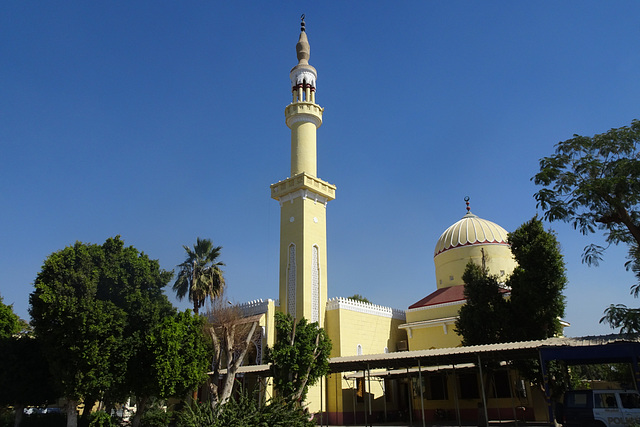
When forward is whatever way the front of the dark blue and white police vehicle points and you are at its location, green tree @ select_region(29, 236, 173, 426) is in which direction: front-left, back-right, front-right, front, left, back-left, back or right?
back

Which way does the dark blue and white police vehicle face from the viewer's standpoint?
to the viewer's right

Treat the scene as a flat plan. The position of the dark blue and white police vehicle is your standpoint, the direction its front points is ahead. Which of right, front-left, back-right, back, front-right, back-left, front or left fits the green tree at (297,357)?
back

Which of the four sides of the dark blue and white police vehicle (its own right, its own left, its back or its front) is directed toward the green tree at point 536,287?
left

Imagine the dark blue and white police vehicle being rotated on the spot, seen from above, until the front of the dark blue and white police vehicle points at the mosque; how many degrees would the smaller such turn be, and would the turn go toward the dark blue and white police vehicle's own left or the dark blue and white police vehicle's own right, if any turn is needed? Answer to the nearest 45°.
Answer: approximately 135° to the dark blue and white police vehicle's own left

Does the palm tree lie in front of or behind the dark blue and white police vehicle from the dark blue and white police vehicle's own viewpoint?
behind

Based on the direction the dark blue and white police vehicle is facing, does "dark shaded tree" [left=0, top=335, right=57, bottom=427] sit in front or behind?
behind

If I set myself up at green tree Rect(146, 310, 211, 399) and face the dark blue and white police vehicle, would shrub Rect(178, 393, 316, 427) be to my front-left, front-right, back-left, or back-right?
front-right

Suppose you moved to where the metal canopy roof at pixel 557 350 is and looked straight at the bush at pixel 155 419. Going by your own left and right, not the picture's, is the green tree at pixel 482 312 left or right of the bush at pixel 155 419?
right
